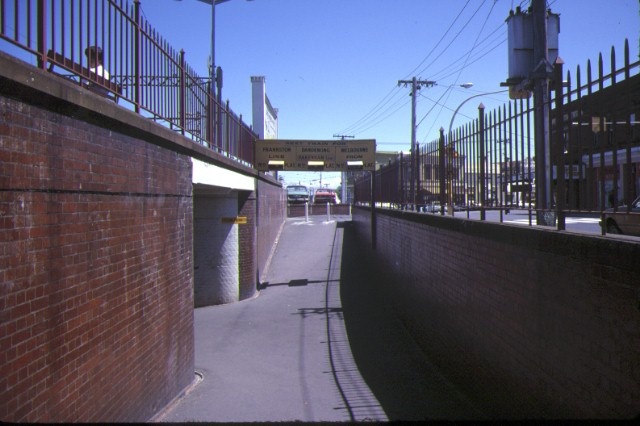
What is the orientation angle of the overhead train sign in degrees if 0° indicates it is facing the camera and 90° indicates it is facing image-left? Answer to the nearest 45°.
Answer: approximately 0°

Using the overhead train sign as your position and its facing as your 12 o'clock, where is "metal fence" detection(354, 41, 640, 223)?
The metal fence is roughly at 12 o'clock from the overhead train sign.
